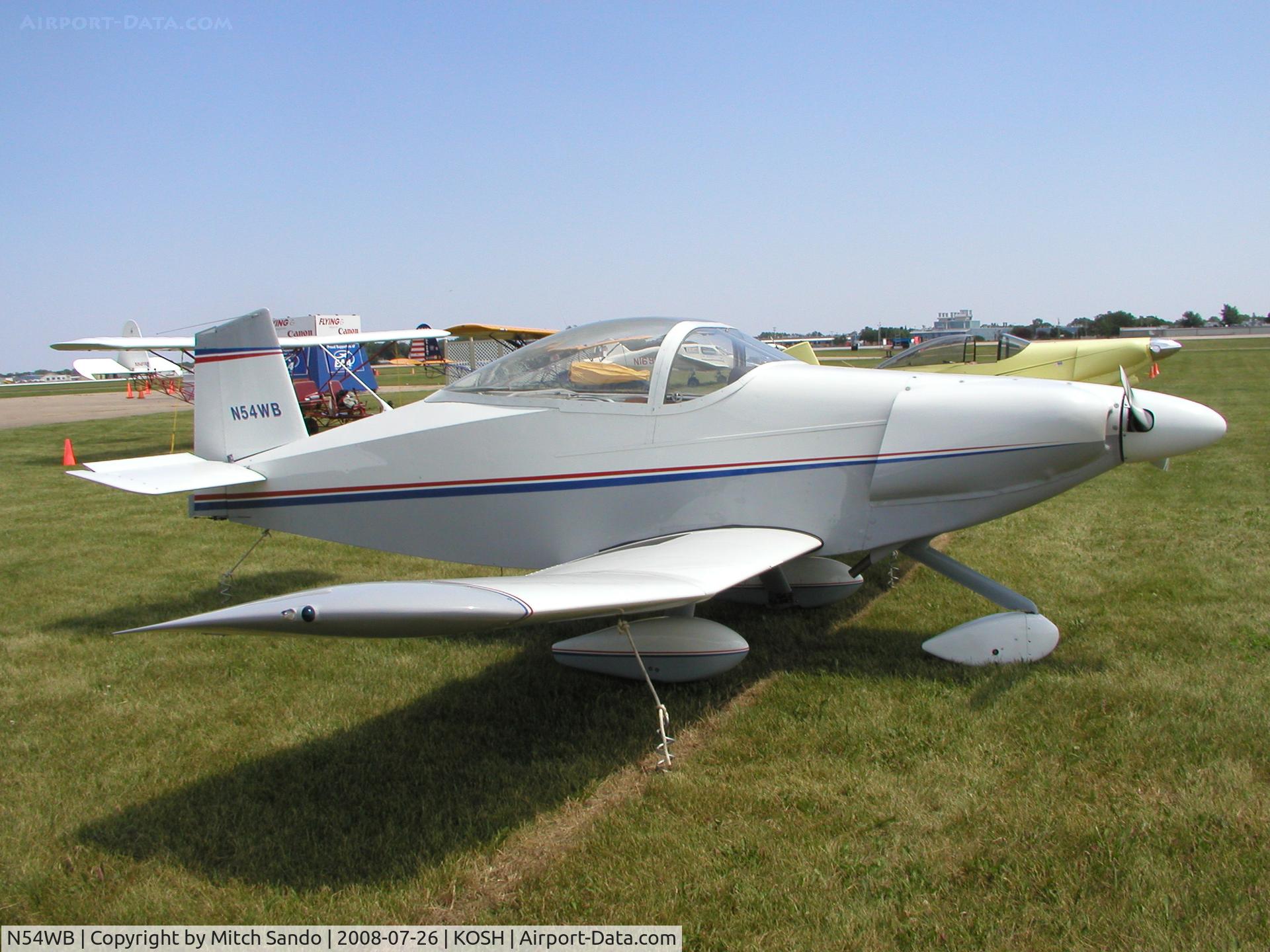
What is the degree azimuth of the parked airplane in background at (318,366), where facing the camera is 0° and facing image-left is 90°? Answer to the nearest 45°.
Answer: approximately 315°

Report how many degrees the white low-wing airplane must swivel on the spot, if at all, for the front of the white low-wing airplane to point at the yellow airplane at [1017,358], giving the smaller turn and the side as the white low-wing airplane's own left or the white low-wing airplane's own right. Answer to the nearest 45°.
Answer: approximately 90° to the white low-wing airplane's own left

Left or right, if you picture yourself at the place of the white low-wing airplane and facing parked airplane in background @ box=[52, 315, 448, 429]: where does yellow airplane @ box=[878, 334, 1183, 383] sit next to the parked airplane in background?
right

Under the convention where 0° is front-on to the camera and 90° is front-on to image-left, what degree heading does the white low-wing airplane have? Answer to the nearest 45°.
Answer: approximately 315°

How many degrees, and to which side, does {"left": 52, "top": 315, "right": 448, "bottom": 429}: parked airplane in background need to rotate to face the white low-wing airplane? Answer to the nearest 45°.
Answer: approximately 45° to its right

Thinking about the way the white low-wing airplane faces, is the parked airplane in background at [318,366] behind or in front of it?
behind

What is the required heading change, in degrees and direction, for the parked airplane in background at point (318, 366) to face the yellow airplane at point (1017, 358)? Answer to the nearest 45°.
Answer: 0° — it already faces it
